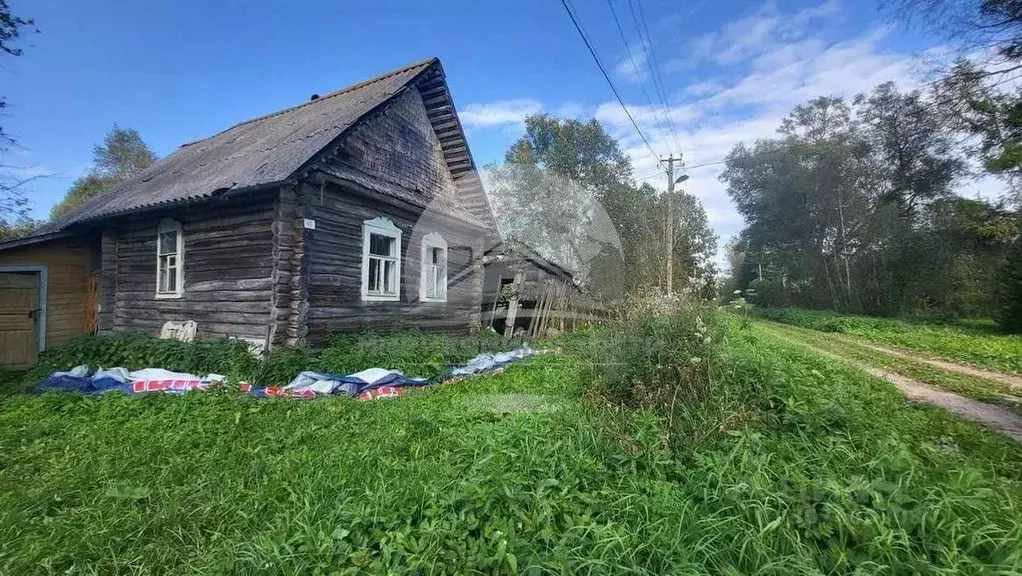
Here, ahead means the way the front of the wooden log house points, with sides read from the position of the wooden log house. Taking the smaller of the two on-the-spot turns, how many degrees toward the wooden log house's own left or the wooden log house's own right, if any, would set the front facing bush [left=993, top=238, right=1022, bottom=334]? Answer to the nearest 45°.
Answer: approximately 45° to the wooden log house's own left

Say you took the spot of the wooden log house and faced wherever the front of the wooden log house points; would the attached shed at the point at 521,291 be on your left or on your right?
on your left

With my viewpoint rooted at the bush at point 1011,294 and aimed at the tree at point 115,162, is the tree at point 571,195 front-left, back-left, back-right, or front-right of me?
front-right

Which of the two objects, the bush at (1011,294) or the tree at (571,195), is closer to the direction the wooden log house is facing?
the bush

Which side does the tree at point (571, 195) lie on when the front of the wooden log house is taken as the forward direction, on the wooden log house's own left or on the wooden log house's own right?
on the wooden log house's own left

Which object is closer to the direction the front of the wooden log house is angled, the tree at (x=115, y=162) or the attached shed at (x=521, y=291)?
the attached shed

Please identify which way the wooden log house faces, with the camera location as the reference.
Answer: facing the viewer and to the right of the viewer

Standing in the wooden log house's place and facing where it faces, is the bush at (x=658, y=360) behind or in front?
in front

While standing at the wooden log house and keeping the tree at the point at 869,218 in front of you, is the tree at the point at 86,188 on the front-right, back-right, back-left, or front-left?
back-left

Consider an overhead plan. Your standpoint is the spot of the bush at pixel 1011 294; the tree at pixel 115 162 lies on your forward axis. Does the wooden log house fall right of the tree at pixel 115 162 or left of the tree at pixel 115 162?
left

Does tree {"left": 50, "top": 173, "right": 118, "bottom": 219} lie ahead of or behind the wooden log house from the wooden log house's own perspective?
behind

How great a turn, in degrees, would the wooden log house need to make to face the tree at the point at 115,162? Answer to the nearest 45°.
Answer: approximately 135° to its left
